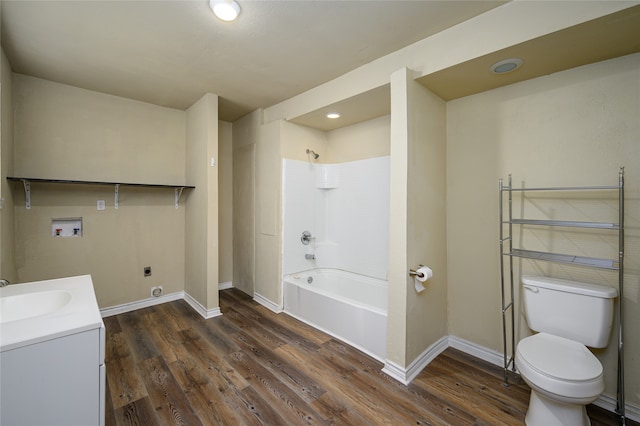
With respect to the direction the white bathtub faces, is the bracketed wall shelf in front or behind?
in front

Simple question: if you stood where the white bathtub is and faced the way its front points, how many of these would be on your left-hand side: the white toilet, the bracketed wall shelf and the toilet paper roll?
2

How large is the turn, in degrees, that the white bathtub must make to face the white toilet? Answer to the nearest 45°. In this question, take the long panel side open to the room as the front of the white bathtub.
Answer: approximately 90° to its left

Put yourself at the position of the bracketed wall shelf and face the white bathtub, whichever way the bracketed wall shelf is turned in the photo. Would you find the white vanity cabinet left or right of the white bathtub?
right

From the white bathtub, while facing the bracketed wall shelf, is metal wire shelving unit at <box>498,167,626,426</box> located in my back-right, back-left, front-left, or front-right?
back-left

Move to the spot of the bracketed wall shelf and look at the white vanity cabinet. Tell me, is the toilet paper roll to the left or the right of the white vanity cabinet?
left

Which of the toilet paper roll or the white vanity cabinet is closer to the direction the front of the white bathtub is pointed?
the white vanity cabinet

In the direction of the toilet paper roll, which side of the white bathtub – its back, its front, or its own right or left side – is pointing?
left

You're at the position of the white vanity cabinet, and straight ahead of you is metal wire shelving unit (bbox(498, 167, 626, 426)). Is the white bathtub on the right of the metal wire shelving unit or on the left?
left

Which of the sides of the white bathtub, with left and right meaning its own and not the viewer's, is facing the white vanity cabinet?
front
